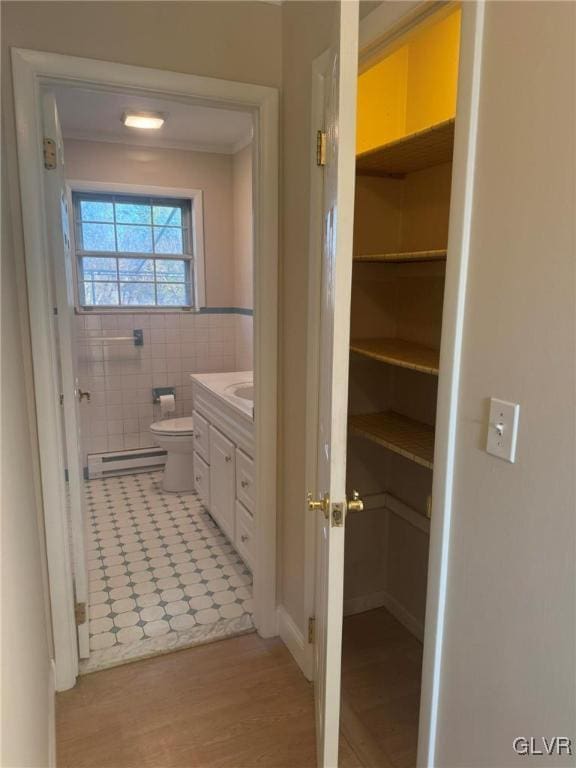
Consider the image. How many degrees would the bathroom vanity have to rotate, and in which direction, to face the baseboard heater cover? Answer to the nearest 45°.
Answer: approximately 45° to its right

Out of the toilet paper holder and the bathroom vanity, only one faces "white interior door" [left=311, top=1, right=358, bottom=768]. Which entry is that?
the toilet paper holder

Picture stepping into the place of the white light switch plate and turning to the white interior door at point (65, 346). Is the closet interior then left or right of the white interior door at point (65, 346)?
right

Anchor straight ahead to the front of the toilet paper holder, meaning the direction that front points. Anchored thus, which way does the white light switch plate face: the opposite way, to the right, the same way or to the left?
to the right

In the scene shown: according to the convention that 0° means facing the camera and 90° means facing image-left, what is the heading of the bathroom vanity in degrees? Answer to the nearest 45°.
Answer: approximately 90°

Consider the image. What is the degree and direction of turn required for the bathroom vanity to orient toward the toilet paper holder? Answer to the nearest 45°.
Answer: approximately 90° to its right

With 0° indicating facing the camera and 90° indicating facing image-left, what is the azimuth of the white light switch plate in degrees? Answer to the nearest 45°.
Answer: approximately 45°

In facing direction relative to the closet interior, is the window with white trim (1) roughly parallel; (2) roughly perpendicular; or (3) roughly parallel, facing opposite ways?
roughly perpendicular

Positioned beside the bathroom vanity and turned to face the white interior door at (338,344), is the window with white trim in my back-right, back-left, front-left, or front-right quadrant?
back-right
